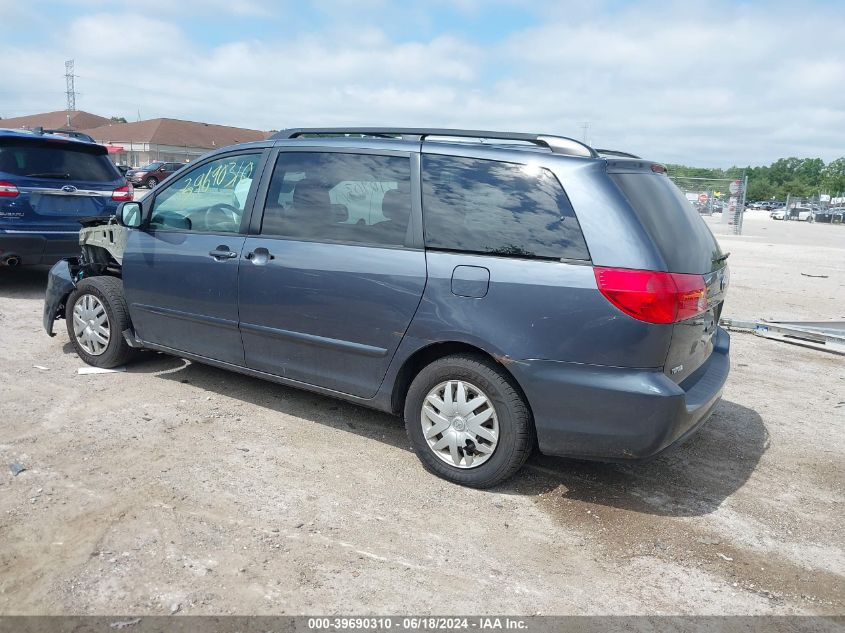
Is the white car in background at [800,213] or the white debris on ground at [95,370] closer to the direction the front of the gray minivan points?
the white debris on ground

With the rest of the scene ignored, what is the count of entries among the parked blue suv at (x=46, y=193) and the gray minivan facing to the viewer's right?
0

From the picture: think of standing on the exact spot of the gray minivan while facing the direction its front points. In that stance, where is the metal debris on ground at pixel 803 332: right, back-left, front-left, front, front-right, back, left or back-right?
right

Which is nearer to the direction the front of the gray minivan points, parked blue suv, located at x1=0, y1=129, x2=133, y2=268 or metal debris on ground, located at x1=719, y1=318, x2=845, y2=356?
the parked blue suv

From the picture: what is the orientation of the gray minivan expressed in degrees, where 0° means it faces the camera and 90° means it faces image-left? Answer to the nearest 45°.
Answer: approximately 135°

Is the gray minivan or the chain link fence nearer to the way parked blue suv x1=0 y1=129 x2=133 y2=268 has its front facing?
the chain link fence

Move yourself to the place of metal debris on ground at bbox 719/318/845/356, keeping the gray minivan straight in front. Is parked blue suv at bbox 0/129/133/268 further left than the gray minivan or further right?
right

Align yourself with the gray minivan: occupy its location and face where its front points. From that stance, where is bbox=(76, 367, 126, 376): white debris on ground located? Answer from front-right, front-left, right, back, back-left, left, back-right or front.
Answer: front

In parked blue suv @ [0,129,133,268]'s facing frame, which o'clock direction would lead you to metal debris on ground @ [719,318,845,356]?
The metal debris on ground is roughly at 4 o'clock from the parked blue suv.

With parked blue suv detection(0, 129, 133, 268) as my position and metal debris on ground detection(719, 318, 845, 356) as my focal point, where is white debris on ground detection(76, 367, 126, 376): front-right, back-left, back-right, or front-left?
front-right

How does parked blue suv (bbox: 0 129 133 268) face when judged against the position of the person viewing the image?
facing away from the viewer

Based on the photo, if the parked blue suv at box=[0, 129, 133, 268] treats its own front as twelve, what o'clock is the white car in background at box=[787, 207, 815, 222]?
The white car in background is roughly at 2 o'clock from the parked blue suv.

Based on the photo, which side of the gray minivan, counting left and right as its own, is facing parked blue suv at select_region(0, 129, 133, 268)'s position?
front

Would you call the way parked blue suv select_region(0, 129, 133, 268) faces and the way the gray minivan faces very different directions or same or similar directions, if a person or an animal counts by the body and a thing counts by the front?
same or similar directions
